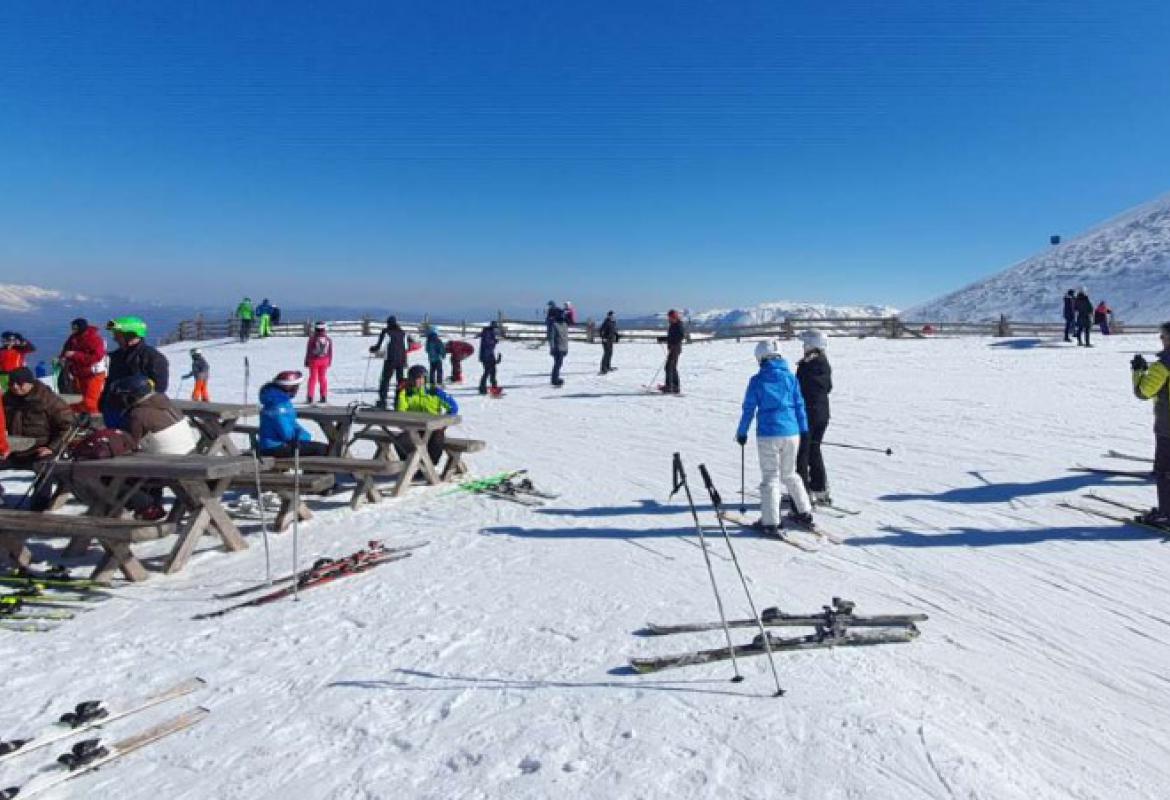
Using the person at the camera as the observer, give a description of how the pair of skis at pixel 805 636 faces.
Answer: facing to the left of the viewer

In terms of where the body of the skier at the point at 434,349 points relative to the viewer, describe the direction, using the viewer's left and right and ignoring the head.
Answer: facing away from the viewer

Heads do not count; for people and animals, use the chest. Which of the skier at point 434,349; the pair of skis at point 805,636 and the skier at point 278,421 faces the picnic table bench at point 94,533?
the pair of skis

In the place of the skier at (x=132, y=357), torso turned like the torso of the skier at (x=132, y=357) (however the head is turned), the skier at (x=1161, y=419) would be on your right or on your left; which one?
on your left

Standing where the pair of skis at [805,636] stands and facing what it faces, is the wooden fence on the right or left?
on its right

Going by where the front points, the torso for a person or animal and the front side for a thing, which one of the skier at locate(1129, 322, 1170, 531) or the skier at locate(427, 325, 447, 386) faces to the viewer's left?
the skier at locate(1129, 322, 1170, 531)

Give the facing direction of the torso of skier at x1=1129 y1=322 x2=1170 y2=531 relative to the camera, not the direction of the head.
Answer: to the viewer's left

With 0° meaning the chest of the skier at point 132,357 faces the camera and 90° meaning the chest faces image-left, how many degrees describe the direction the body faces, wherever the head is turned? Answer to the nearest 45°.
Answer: approximately 45°

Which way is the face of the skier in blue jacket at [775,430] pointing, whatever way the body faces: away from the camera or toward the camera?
away from the camera

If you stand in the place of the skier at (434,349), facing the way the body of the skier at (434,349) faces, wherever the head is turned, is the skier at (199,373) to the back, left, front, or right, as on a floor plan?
left
